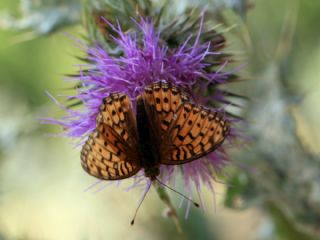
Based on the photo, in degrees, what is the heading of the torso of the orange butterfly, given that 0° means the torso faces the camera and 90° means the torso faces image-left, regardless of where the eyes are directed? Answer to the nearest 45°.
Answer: approximately 0°
